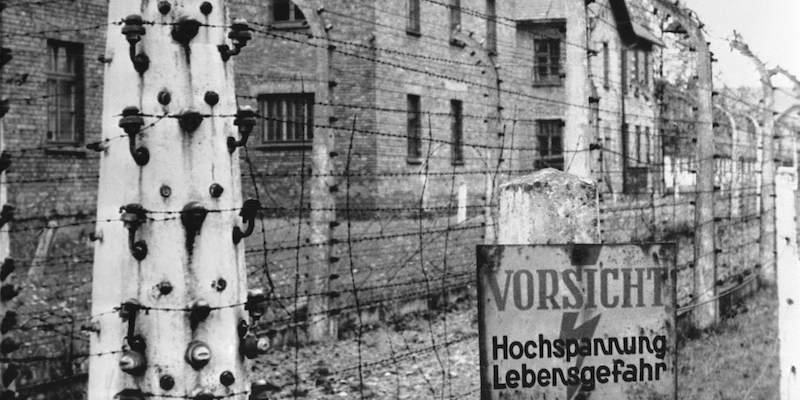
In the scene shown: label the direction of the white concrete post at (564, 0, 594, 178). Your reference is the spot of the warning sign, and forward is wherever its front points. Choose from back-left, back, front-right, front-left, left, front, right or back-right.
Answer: back

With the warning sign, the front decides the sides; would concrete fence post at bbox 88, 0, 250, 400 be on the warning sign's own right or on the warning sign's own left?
on the warning sign's own right

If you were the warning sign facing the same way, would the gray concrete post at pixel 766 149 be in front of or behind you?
behind

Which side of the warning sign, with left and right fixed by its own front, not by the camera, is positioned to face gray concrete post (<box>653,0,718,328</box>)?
back

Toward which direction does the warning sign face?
toward the camera

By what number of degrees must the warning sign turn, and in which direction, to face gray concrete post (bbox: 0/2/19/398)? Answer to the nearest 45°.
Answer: approximately 45° to its right

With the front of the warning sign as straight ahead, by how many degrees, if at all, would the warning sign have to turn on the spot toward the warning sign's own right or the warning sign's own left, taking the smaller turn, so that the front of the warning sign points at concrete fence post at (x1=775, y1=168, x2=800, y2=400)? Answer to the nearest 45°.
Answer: approximately 135° to the warning sign's own left
